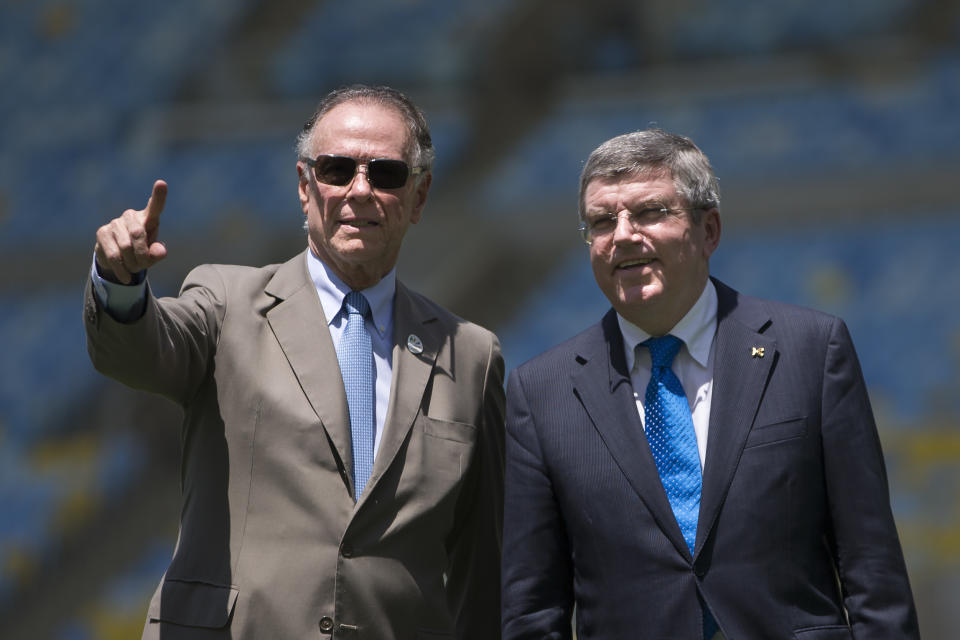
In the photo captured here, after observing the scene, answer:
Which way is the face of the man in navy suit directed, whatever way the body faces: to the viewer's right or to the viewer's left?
to the viewer's left

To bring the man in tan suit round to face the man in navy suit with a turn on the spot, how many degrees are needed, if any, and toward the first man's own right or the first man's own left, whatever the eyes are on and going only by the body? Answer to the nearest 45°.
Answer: approximately 90° to the first man's own left

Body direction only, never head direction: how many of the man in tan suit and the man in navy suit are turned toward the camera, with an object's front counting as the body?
2

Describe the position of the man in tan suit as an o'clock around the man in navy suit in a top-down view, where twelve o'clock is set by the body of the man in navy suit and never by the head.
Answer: The man in tan suit is roughly at 3 o'clock from the man in navy suit.

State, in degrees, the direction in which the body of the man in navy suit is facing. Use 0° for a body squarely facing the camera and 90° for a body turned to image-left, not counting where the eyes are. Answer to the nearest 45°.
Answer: approximately 0°
